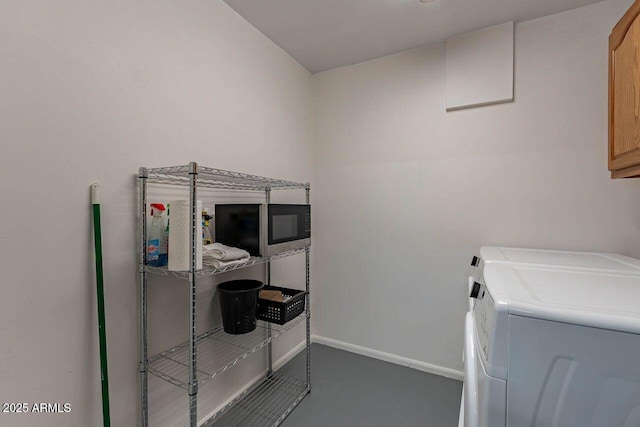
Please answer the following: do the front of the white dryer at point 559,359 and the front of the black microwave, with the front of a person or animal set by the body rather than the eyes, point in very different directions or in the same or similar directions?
very different directions

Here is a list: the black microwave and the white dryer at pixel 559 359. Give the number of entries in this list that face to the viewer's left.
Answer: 1

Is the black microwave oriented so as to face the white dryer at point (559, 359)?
yes

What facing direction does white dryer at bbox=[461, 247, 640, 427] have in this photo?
to the viewer's left

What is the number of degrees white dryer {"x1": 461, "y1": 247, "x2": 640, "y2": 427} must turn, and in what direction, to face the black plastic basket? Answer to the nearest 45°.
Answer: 0° — it already faces it

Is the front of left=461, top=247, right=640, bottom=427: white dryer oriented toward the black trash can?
yes

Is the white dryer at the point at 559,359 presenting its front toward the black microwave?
yes
